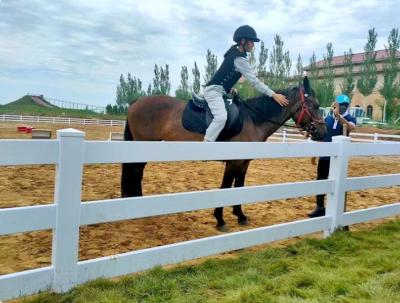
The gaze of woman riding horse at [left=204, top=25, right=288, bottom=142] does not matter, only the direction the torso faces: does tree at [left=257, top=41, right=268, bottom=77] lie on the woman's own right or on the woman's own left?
on the woman's own left

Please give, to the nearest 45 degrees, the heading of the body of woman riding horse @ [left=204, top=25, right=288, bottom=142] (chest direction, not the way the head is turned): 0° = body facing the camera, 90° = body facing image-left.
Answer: approximately 270°

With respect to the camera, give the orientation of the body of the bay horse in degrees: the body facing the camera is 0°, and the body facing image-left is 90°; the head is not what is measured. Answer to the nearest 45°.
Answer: approximately 270°

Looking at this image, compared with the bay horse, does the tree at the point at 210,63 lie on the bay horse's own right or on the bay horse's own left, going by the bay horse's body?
on the bay horse's own left

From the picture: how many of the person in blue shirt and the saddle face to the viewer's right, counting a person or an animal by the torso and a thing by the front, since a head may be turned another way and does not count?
1

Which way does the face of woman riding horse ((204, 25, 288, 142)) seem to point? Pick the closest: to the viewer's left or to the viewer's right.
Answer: to the viewer's right

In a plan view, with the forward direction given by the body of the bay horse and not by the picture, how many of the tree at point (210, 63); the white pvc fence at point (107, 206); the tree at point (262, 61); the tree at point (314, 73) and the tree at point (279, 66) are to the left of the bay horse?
4

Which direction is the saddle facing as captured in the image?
to the viewer's right

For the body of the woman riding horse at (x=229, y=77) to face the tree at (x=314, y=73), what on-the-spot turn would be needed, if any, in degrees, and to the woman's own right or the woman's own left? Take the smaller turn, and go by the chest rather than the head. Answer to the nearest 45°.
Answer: approximately 90° to the woman's own left

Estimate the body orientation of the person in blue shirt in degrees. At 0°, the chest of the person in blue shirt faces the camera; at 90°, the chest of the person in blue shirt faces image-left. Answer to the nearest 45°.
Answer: approximately 45°

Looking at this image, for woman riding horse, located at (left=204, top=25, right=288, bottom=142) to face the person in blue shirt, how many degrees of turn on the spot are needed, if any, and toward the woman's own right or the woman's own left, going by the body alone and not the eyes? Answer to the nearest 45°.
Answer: approximately 45° to the woman's own left

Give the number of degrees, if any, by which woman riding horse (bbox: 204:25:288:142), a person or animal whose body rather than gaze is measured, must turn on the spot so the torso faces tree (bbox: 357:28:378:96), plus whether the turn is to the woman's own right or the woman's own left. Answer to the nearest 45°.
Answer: approximately 90° to the woman's own left

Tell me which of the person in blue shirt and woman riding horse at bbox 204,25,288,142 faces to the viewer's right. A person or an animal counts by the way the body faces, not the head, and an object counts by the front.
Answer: the woman riding horse
